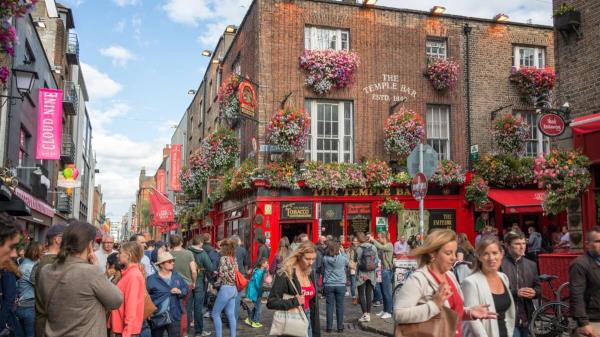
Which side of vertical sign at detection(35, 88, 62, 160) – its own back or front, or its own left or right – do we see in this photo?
front

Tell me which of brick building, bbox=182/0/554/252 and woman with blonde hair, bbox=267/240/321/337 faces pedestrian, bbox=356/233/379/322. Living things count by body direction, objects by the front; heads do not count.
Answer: the brick building

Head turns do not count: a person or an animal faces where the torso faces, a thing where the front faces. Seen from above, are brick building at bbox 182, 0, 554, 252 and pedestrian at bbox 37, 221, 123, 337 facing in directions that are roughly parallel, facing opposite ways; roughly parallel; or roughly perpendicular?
roughly parallel, facing opposite ways

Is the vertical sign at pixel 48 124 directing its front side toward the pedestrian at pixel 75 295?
yes

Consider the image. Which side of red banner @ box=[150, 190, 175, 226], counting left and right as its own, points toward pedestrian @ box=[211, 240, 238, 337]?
front

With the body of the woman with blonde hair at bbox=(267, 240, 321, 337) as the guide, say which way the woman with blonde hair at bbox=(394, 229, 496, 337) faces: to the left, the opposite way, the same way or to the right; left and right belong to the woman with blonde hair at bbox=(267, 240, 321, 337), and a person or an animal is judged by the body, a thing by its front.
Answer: the same way

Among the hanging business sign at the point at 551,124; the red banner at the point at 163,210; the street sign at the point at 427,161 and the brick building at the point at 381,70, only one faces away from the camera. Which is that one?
the street sign at the point at 427,161

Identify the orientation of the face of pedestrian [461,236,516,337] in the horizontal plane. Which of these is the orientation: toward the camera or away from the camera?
toward the camera

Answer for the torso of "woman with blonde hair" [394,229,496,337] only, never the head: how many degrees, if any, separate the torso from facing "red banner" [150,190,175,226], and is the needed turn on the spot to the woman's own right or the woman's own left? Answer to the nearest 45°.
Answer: approximately 180°
